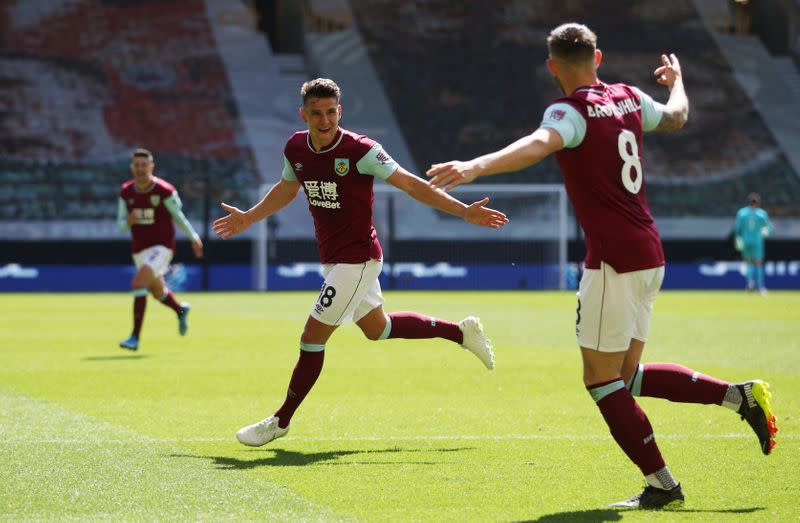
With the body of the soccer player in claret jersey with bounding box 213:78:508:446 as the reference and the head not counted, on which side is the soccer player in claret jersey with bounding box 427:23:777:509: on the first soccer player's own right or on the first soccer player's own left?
on the first soccer player's own left

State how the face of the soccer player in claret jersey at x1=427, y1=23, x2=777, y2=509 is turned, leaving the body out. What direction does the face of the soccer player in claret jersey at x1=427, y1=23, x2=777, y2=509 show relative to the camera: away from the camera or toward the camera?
away from the camera

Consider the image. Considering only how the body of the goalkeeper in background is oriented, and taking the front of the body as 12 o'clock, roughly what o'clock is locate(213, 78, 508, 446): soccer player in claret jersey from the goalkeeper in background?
The soccer player in claret jersey is roughly at 6 o'clock from the goalkeeper in background.

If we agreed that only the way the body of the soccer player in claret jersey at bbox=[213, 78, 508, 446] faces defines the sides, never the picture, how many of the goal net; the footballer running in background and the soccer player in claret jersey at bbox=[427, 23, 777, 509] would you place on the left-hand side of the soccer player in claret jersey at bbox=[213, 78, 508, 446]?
1

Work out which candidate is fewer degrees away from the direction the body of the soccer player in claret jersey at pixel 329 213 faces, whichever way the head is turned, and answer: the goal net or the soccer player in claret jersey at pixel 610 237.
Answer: the soccer player in claret jersey

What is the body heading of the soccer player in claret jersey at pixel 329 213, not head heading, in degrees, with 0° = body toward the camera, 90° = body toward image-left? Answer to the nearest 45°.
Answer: approximately 45°

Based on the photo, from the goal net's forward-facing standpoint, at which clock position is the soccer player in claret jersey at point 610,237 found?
The soccer player in claret jersey is roughly at 12 o'clock from the goal net.

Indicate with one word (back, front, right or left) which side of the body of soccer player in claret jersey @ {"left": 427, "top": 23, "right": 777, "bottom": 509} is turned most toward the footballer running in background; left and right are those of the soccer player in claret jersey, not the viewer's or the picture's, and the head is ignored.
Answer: front

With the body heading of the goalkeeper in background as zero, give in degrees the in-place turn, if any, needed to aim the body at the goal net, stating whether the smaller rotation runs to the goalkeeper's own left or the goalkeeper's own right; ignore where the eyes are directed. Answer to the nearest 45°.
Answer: approximately 90° to the goalkeeper's own right

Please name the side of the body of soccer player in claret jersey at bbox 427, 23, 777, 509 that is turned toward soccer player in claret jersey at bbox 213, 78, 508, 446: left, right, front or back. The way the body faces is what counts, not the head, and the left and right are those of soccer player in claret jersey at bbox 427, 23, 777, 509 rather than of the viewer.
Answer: front
